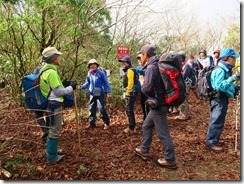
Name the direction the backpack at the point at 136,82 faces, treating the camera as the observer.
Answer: facing to the right of the viewer

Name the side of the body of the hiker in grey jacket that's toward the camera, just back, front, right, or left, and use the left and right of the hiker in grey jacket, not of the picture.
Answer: left

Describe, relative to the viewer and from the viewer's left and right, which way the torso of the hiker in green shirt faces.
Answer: facing to the right of the viewer

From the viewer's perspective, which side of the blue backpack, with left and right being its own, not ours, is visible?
left

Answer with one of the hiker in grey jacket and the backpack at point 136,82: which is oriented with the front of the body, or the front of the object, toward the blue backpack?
the hiker in grey jacket

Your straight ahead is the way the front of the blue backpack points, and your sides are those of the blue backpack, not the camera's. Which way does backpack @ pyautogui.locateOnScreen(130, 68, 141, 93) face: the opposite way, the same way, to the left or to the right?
the opposite way

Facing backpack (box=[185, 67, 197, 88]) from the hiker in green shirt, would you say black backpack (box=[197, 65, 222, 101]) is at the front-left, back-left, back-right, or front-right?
front-right
